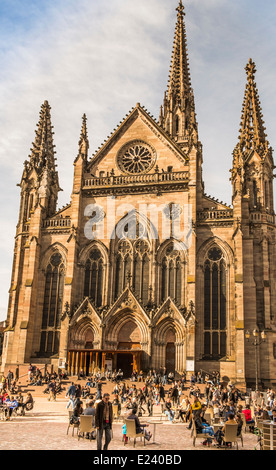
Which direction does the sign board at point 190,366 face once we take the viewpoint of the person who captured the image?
facing the viewer

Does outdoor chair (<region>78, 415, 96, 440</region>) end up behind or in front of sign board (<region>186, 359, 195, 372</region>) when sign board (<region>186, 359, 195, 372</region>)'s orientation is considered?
in front

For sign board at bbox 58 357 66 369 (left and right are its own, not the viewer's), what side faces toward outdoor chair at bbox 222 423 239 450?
front

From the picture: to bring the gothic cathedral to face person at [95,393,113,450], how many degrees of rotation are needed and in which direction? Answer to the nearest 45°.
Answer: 0° — it already faces them

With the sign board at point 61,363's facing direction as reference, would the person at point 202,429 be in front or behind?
in front

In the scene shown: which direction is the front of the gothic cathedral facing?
toward the camera

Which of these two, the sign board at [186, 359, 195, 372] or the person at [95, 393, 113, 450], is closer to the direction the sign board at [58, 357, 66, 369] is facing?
the person

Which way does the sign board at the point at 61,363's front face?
toward the camera

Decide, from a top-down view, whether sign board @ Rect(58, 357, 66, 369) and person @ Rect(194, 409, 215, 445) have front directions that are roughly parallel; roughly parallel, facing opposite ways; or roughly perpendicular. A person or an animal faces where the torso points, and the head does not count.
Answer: roughly perpendicular

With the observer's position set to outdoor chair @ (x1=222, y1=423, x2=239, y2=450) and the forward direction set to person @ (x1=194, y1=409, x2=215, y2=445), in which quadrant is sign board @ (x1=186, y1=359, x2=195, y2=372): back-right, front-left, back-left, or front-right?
front-right

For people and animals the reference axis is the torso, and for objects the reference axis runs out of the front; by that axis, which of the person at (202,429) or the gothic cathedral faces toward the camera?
the gothic cathedral

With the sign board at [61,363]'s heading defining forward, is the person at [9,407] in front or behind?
in front

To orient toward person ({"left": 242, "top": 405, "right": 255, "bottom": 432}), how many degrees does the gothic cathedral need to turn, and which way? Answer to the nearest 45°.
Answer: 0° — it already faces them

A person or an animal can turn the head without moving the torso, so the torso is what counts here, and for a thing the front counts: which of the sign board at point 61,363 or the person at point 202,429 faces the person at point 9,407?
the sign board

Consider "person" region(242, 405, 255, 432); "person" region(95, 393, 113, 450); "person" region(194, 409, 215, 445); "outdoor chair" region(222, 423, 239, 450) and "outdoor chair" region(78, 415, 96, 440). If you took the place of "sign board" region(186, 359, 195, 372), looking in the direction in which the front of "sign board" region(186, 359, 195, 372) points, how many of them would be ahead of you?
5
